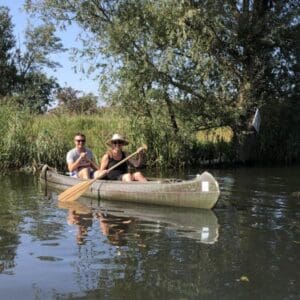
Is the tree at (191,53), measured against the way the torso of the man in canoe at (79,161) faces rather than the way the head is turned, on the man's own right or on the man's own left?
on the man's own left

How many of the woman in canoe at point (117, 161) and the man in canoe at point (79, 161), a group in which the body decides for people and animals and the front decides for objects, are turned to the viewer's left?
0

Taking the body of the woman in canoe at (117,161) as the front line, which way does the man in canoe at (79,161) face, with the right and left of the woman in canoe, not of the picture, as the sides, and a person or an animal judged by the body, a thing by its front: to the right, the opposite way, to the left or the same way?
the same way

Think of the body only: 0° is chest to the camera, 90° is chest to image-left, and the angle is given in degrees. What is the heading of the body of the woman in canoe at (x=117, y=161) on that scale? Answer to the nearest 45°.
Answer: approximately 315°

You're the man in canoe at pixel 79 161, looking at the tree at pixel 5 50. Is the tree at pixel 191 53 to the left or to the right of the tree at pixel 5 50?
right

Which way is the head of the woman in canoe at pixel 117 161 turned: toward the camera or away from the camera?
toward the camera

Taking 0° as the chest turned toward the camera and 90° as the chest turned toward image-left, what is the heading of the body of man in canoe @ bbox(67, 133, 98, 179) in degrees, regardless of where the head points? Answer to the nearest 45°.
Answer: approximately 315°
